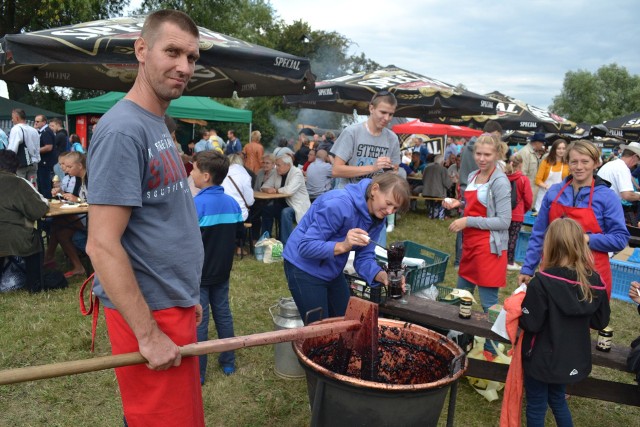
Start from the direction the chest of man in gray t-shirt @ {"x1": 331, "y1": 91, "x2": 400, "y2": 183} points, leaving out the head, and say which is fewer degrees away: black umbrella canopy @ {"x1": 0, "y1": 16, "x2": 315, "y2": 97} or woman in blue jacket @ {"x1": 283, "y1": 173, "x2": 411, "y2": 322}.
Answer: the woman in blue jacket

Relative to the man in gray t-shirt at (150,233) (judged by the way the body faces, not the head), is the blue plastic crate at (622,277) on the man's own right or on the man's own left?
on the man's own left

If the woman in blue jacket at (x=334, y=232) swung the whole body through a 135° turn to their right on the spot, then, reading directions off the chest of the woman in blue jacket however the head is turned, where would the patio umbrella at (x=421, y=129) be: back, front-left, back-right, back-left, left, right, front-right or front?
right

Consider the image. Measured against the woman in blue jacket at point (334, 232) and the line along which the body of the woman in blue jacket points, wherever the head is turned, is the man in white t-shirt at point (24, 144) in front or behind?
behind

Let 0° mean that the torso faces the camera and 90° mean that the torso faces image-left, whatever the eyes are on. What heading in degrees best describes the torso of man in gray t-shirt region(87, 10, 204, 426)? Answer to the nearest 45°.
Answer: approximately 315°

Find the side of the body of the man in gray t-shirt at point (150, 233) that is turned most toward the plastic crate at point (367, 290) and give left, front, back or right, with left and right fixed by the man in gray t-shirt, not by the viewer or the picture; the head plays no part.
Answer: left

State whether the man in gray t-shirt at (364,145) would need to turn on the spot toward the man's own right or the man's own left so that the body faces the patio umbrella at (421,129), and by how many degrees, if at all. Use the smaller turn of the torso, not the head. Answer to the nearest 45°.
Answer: approximately 135° to the man's own left

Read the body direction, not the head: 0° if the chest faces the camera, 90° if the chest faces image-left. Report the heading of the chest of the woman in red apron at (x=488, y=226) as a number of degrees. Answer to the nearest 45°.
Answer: approximately 45°

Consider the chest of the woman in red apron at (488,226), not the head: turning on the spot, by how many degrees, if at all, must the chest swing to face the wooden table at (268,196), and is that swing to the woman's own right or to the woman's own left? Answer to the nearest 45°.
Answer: approximately 90° to the woman's own right
